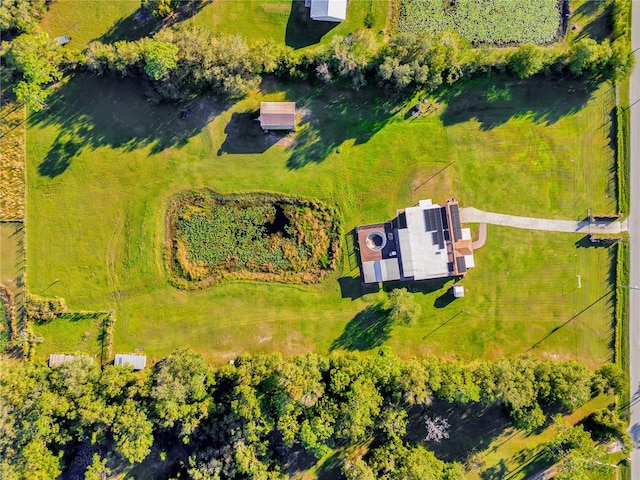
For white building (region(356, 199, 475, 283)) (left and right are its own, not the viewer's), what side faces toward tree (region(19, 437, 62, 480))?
back

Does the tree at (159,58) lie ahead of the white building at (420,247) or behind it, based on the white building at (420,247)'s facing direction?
behind

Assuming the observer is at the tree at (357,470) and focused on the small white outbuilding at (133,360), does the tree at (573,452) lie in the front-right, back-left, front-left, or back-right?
back-right

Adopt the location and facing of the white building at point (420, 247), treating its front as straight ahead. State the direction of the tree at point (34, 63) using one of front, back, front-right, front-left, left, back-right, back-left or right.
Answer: back

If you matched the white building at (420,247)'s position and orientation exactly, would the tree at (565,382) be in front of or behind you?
in front

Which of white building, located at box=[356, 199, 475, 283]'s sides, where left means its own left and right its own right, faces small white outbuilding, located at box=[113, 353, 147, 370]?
back

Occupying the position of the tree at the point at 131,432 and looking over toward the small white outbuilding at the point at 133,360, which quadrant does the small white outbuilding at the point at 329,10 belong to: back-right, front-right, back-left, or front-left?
front-right

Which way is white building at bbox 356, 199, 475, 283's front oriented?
to the viewer's right

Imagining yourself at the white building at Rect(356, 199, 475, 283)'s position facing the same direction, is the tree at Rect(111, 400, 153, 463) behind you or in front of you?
behind

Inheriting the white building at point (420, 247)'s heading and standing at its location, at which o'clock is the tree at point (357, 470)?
The tree is roughly at 4 o'clock from the white building.
